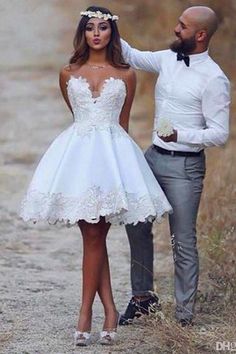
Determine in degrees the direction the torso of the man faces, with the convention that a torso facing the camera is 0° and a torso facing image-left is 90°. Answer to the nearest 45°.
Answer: approximately 45°

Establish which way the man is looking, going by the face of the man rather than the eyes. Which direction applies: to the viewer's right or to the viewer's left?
to the viewer's left

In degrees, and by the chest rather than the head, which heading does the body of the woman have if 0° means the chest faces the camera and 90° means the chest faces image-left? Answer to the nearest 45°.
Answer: approximately 0°

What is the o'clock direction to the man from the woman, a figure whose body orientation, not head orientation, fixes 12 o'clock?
The man is roughly at 8 o'clock from the woman.
